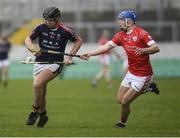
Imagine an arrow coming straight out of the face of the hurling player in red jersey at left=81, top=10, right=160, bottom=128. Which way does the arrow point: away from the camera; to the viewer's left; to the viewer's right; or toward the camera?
to the viewer's left

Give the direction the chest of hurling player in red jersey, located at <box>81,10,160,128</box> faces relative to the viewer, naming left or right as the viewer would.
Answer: facing the viewer and to the left of the viewer
